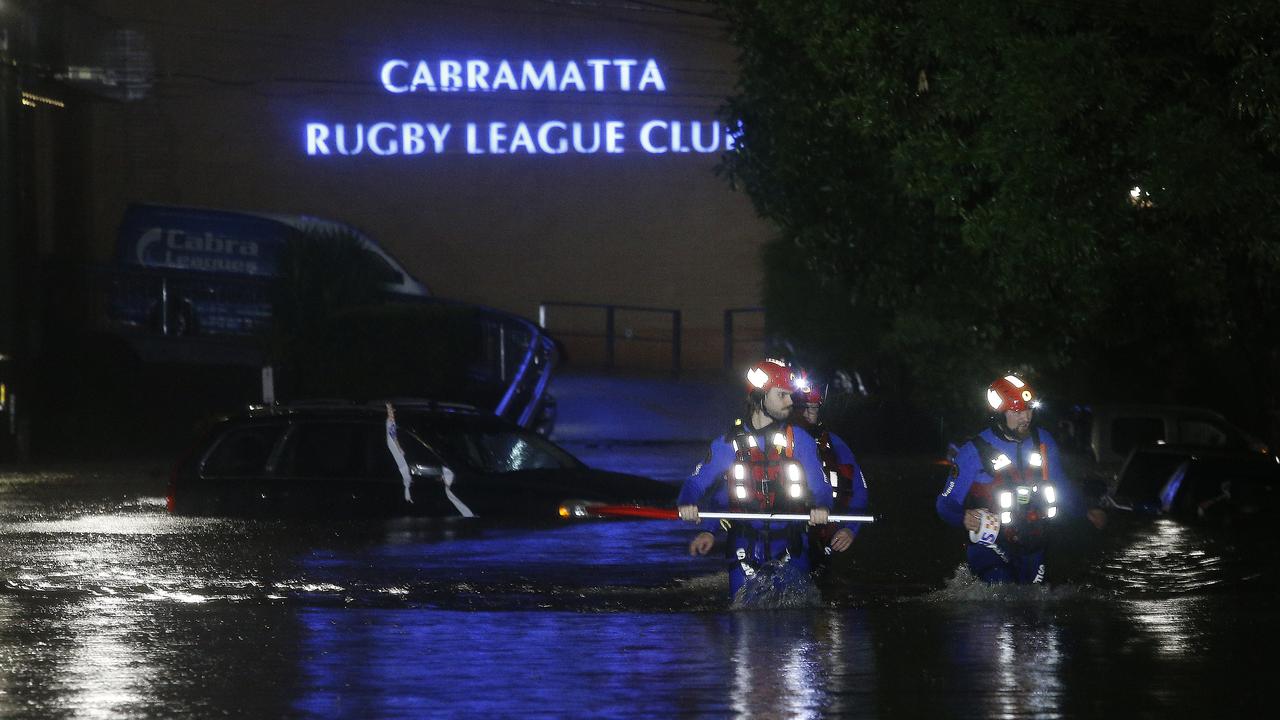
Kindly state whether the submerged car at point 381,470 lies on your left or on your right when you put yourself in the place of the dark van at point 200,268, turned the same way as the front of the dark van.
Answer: on your right

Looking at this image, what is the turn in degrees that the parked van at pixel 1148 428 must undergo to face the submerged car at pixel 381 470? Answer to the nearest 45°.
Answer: approximately 135° to its right

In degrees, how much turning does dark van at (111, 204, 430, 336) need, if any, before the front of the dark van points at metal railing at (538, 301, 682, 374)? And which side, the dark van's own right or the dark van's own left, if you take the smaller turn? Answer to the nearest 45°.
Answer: approximately 45° to the dark van's own left

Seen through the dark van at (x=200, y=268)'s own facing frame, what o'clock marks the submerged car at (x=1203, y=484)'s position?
The submerged car is roughly at 2 o'clock from the dark van.

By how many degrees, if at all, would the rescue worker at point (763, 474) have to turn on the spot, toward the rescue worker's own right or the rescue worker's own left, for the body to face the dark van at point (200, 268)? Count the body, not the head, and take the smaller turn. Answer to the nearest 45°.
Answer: approximately 135° to the rescue worker's own right

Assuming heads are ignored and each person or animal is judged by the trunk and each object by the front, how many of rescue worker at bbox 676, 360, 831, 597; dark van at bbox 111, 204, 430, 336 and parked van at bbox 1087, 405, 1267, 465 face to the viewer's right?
2

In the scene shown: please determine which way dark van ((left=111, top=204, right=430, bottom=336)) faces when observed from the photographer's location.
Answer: facing to the right of the viewer

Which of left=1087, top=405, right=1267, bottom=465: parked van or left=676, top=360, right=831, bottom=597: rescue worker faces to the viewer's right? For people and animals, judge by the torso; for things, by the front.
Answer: the parked van

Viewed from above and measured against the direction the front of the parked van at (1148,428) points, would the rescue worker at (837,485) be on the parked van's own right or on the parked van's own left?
on the parked van's own right

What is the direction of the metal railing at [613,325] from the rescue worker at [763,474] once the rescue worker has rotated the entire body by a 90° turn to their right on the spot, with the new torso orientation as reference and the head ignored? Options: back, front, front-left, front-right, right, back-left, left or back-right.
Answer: right

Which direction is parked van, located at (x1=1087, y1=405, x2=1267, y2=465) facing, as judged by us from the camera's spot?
facing to the right of the viewer

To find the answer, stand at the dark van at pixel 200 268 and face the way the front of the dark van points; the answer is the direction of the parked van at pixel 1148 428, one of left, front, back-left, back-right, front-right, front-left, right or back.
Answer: front-right

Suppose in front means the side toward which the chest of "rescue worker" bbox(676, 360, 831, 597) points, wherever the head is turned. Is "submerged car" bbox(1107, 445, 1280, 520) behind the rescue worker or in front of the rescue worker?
behind
